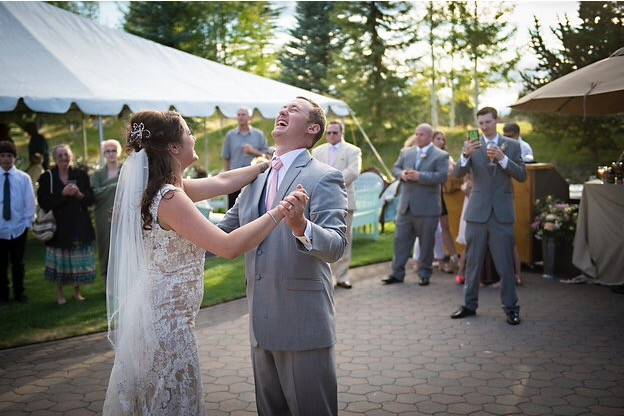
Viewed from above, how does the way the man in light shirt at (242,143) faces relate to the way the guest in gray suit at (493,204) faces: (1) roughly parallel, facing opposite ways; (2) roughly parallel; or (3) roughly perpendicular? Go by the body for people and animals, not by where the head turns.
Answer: roughly parallel

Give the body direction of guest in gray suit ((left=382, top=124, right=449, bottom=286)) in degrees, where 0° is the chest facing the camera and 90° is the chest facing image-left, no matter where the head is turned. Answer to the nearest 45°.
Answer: approximately 45°

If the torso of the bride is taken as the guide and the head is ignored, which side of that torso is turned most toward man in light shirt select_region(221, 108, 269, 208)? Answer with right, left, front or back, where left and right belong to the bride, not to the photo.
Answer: left

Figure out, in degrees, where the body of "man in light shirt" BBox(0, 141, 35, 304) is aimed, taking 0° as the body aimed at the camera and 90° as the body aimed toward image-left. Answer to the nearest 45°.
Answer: approximately 0°

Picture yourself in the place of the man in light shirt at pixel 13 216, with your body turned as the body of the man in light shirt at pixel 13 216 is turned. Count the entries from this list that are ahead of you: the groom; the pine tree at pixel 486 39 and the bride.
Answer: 2

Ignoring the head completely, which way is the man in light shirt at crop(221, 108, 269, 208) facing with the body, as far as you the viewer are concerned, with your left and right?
facing the viewer

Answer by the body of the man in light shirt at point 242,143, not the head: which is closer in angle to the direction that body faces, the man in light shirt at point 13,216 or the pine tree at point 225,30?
the man in light shirt

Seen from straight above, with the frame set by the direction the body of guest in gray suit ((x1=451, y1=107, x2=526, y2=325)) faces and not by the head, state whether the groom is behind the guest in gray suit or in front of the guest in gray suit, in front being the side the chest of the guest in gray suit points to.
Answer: in front

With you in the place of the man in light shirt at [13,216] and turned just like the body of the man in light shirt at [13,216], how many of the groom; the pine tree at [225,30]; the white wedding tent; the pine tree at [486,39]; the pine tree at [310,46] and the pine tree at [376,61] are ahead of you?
1

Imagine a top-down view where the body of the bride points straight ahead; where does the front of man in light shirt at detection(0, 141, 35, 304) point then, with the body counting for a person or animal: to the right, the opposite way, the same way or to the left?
to the right

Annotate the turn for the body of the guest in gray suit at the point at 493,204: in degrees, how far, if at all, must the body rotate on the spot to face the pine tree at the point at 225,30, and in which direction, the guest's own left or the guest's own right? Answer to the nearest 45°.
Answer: approximately 135° to the guest's own right

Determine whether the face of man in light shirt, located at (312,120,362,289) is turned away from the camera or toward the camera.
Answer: toward the camera

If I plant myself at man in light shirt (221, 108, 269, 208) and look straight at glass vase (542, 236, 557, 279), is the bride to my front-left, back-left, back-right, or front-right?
front-right

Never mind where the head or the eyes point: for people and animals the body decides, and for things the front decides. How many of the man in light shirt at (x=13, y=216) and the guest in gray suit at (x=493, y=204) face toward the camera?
2

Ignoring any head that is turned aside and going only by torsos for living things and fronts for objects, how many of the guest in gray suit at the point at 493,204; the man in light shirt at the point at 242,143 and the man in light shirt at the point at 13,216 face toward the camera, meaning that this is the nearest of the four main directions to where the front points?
3

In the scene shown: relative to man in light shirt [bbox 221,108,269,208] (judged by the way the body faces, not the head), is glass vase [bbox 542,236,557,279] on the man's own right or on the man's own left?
on the man's own left

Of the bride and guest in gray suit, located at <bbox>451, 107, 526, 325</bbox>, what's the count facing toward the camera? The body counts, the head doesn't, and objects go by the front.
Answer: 1

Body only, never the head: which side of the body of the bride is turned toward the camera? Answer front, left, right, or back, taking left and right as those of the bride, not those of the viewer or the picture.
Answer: right
